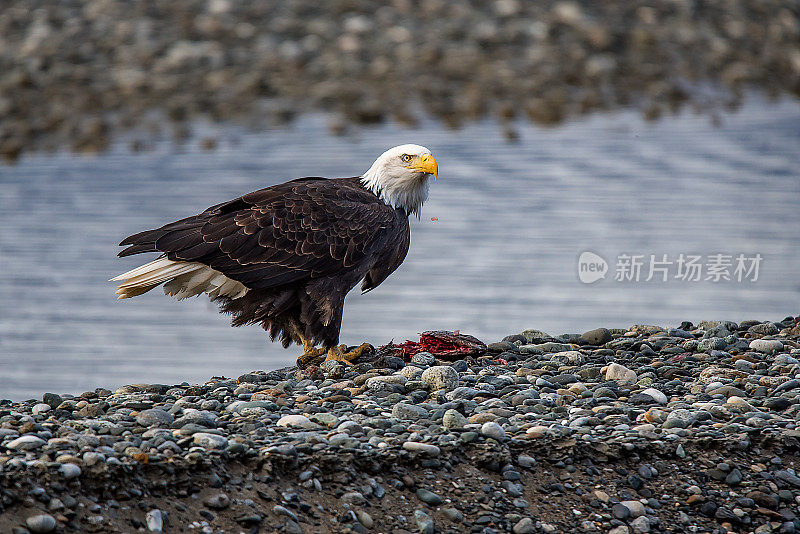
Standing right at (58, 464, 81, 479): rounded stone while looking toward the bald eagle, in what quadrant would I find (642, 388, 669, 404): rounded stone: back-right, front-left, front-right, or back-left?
front-right

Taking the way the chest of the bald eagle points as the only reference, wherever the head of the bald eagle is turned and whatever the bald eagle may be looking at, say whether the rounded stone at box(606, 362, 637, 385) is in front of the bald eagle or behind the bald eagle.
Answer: in front

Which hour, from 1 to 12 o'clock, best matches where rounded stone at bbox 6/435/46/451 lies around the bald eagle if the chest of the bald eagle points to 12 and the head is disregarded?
The rounded stone is roughly at 4 o'clock from the bald eagle.

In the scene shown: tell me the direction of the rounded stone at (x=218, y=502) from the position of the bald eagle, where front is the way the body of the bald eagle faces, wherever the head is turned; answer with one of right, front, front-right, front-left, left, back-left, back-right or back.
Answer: right

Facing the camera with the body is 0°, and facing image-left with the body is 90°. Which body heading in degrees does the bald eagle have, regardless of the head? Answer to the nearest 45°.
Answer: approximately 270°

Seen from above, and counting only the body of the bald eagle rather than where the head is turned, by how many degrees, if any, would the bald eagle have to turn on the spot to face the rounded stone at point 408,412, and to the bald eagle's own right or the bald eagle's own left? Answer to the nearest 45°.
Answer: approximately 45° to the bald eagle's own right

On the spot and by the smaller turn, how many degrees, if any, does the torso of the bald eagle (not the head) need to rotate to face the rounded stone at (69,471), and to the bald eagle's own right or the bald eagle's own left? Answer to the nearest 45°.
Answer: approximately 90° to the bald eagle's own right

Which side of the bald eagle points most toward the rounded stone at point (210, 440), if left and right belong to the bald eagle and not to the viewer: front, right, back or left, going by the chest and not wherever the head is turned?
right

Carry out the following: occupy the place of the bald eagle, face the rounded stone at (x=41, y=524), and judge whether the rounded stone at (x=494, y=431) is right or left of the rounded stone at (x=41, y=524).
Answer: left

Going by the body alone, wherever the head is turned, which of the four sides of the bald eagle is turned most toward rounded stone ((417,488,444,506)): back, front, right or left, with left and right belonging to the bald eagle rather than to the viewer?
right

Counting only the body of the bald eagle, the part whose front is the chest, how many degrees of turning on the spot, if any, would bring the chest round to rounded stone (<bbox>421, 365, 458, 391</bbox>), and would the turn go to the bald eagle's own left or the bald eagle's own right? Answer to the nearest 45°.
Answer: approximately 45° to the bald eagle's own right
